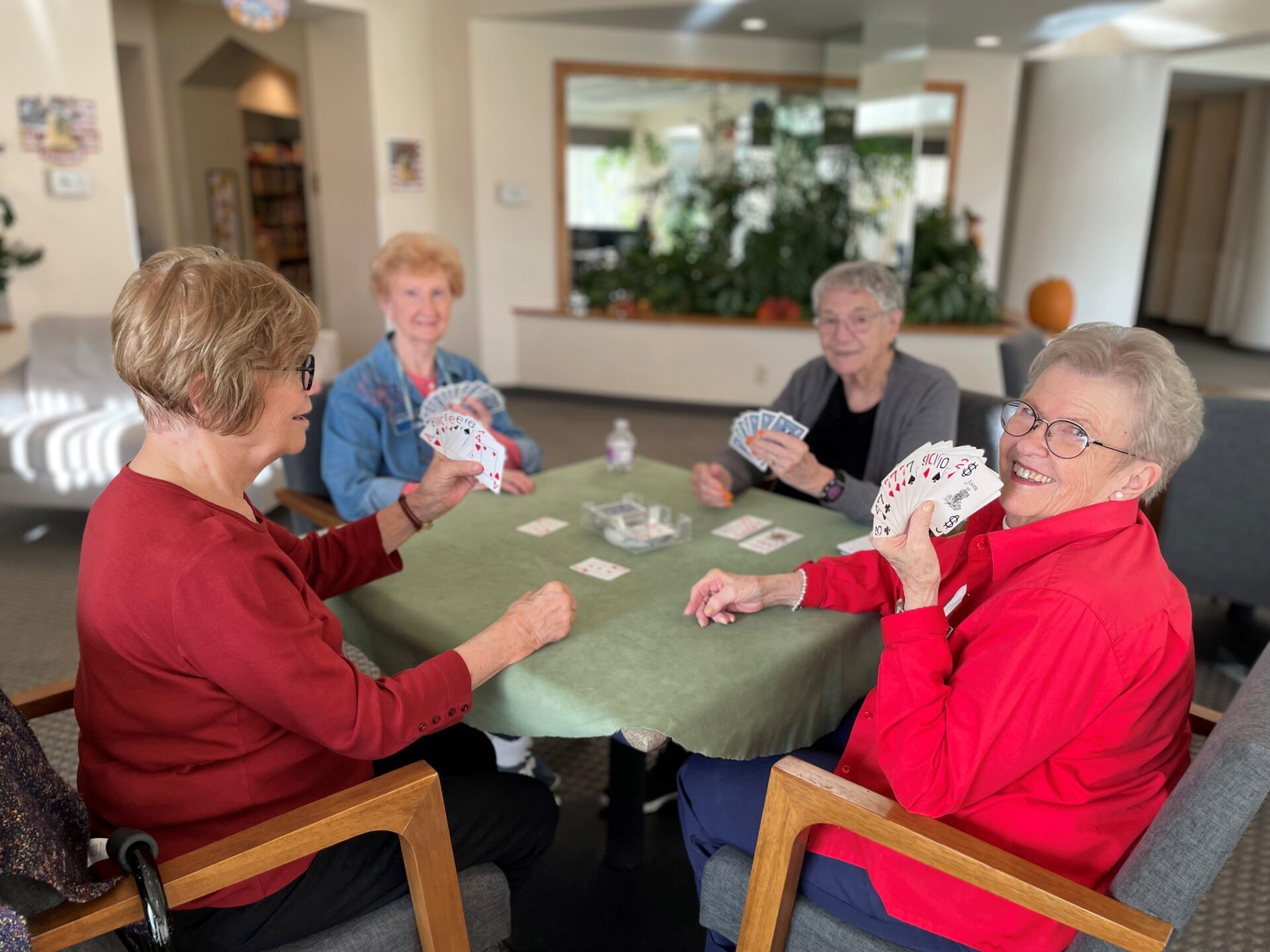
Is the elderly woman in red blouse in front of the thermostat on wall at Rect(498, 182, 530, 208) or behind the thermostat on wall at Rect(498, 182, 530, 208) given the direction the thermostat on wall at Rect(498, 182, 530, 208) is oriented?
in front

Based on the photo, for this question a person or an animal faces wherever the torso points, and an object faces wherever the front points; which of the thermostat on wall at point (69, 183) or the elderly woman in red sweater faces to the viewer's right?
the elderly woman in red sweater

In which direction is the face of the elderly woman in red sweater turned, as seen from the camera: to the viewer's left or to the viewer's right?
to the viewer's right

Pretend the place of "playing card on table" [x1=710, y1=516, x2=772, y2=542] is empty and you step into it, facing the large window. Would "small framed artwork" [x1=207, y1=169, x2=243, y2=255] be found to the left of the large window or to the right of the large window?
left

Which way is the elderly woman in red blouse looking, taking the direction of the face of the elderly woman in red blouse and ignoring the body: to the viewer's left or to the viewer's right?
to the viewer's left

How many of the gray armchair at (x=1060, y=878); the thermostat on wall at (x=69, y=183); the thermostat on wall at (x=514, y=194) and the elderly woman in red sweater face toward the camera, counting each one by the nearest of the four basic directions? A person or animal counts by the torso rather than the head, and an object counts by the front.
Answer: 2

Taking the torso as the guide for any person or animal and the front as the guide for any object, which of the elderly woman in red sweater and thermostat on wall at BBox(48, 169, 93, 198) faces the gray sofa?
the thermostat on wall

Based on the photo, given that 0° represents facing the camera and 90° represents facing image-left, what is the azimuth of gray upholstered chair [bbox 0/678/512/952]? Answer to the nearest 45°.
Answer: approximately 225°

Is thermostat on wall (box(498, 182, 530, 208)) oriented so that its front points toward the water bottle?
yes

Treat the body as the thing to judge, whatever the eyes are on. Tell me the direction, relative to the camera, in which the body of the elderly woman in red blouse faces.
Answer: to the viewer's left

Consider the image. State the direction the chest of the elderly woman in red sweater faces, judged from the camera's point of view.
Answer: to the viewer's right

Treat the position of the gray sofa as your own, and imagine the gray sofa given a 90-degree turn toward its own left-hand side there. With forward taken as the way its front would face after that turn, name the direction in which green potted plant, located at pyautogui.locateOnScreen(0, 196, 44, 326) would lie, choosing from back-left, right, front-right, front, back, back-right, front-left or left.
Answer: left

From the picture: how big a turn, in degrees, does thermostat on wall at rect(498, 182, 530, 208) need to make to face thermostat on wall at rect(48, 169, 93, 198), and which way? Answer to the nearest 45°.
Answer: approximately 45° to its right

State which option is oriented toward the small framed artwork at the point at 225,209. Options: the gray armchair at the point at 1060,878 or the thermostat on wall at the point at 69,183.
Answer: the gray armchair
